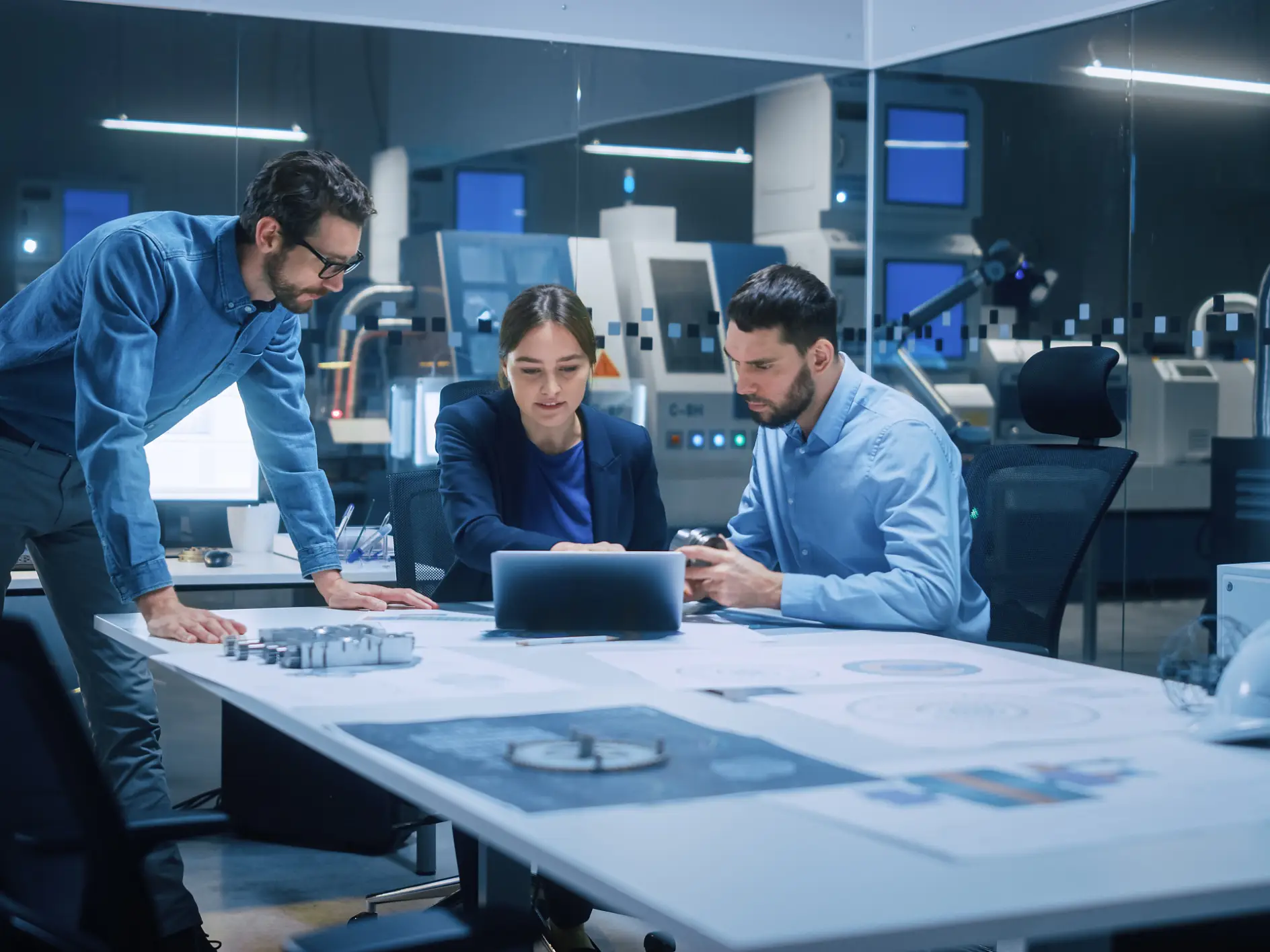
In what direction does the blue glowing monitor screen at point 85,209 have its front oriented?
toward the camera

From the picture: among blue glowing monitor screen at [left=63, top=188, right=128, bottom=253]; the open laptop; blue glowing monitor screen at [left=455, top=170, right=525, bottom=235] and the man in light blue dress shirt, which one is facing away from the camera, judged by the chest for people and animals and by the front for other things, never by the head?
the open laptop

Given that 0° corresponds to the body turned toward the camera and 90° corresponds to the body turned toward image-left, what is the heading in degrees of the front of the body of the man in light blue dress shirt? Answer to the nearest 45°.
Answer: approximately 45°

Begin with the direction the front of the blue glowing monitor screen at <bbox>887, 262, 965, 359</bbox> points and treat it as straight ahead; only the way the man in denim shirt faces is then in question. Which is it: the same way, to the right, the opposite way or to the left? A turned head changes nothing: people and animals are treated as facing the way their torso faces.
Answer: to the left

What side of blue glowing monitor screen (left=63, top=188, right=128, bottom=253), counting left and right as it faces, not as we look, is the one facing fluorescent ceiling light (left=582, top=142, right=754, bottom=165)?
left

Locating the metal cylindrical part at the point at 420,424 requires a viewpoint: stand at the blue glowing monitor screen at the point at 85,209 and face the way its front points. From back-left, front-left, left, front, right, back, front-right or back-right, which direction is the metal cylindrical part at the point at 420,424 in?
left

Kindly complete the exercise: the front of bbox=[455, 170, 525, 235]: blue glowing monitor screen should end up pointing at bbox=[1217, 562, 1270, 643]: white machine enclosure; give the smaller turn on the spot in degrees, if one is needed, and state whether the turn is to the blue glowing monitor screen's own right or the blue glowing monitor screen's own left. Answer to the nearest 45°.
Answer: approximately 45° to the blue glowing monitor screen's own left

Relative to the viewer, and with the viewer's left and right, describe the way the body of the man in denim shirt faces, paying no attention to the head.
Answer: facing the viewer and to the right of the viewer

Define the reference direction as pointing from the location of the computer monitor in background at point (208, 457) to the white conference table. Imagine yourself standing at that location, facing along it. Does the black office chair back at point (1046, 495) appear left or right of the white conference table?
left

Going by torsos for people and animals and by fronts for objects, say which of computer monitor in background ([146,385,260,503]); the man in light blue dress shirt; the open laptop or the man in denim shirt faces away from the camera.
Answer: the open laptop

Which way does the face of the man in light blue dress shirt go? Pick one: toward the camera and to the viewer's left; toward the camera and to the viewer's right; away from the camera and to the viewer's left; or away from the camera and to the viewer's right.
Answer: toward the camera and to the viewer's left

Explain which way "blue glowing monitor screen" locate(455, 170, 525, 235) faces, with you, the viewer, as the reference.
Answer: facing the viewer

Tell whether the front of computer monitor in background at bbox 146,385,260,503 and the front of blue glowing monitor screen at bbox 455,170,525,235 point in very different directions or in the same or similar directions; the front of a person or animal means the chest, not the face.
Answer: same or similar directions

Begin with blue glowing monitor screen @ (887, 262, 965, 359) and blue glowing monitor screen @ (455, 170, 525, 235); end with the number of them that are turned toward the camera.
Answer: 2

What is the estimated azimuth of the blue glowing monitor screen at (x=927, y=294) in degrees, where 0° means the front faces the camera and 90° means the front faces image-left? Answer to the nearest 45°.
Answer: approximately 0°

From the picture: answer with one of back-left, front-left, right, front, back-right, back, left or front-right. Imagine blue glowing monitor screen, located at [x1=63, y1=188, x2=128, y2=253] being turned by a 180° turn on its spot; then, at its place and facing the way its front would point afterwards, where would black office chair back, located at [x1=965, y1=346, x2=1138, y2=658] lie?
back-right

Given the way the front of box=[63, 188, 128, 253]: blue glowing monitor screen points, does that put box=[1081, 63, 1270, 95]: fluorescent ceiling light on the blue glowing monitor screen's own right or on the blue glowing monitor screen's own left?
on the blue glowing monitor screen's own left

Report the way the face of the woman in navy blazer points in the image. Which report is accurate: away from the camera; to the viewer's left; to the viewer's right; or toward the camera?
toward the camera

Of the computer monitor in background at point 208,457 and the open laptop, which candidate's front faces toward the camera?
the computer monitor in background

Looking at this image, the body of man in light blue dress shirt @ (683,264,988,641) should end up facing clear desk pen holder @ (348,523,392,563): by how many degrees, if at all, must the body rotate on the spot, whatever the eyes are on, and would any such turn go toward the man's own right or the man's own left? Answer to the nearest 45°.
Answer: approximately 90° to the man's own right

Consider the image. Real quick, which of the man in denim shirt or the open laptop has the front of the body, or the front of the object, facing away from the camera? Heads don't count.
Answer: the open laptop

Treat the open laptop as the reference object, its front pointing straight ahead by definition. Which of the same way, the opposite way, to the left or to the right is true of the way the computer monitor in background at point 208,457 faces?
the opposite way
